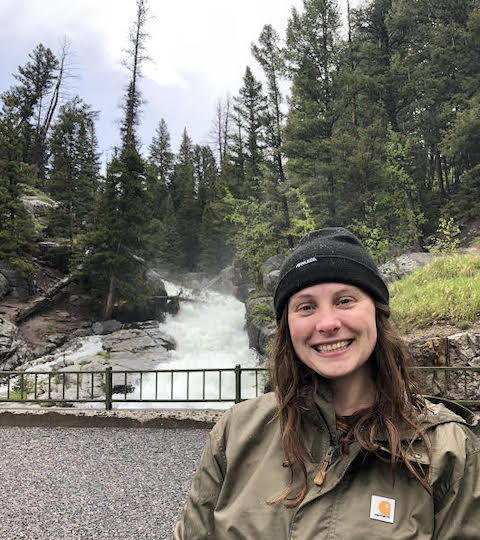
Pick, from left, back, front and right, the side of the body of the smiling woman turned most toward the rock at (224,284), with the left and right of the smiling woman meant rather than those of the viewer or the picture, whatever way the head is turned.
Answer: back

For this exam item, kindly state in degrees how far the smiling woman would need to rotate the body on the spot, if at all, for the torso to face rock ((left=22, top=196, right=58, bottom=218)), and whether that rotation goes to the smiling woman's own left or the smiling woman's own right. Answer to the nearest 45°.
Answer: approximately 135° to the smiling woman's own right

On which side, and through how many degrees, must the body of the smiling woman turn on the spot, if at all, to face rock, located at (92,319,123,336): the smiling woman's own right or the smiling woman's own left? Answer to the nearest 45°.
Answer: approximately 135° to the smiling woman's own right

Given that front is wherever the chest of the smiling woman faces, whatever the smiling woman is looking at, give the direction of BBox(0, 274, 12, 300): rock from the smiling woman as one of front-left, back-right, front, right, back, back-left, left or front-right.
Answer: back-right

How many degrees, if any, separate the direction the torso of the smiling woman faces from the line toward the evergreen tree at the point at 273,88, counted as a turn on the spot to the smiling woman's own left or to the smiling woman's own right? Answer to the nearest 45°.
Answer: approximately 180°

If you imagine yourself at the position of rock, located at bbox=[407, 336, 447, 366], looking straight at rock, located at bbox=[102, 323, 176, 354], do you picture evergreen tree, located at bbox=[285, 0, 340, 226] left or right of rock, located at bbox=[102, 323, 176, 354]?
right

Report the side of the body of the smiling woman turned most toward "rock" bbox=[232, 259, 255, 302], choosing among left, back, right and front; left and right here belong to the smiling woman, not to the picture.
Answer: back

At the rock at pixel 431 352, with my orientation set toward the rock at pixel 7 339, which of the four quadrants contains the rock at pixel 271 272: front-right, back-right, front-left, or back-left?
front-right

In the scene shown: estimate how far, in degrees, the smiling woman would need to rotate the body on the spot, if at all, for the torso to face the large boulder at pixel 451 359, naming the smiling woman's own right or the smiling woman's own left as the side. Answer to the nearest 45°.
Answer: approximately 180°

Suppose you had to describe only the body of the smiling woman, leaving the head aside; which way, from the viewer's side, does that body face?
toward the camera

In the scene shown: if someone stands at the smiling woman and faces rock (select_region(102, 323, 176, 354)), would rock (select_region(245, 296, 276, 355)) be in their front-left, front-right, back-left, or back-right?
front-right
